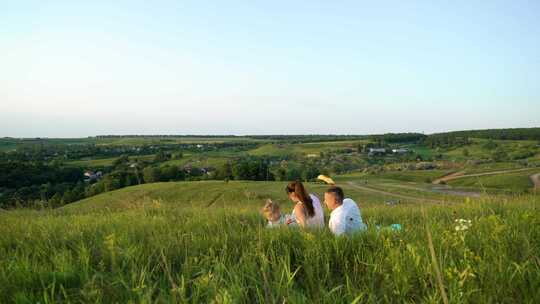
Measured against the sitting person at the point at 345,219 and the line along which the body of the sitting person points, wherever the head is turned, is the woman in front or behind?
in front

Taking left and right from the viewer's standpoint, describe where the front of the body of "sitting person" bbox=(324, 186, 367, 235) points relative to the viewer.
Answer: facing away from the viewer and to the left of the viewer
